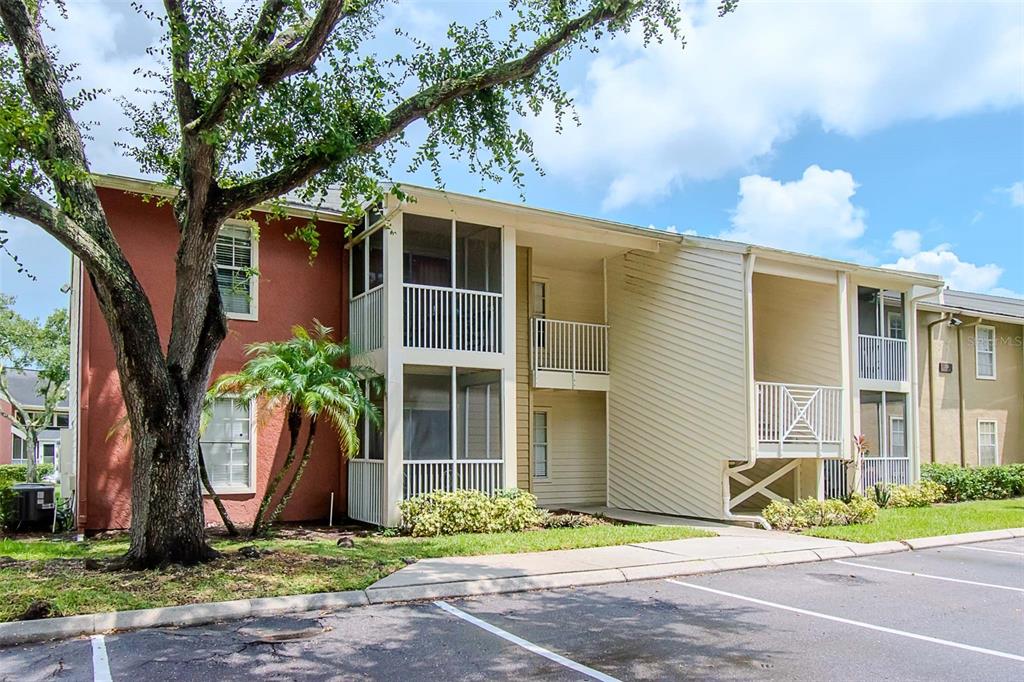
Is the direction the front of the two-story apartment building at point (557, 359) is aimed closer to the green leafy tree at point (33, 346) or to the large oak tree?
the large oak tree

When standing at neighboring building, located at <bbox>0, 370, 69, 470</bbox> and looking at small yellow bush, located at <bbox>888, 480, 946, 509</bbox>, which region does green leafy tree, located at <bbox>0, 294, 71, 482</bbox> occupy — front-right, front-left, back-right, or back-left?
front-right

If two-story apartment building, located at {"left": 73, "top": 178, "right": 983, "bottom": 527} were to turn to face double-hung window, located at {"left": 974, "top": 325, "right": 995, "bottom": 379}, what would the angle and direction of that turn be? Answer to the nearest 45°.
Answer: approximately 90° to its left

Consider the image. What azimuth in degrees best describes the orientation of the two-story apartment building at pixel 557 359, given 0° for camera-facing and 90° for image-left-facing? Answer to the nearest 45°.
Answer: approximately 315°

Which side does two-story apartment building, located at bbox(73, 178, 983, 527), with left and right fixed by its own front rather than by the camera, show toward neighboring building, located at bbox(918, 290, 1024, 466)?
left

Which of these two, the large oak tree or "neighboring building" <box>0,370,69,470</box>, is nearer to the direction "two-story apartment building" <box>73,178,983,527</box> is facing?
the large oak tree

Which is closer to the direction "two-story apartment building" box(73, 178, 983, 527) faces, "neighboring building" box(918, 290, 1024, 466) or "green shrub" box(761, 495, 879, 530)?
the green shrub

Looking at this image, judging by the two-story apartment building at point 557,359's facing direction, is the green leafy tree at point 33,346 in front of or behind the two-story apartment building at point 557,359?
behind
